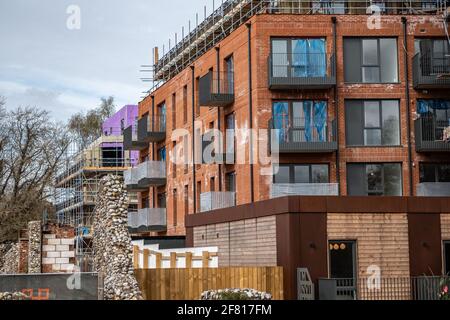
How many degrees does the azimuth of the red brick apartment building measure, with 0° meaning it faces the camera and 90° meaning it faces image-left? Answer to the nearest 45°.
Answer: approximately 0°

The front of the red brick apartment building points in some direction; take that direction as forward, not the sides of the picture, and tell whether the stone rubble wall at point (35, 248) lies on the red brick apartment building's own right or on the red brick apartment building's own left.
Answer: on the red brick apartment building's own right

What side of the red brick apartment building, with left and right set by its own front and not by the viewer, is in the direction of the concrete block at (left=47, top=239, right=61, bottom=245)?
right

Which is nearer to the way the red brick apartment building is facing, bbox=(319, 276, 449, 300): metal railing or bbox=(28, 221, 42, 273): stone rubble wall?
the metal railing

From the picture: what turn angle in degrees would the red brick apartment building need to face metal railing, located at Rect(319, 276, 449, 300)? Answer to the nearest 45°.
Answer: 0° — it already faces it

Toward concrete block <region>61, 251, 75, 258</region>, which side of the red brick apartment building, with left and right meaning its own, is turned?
right

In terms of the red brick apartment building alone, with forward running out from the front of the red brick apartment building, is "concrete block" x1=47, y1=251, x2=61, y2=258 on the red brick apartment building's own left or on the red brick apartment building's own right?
on the red brick apartment building's own right

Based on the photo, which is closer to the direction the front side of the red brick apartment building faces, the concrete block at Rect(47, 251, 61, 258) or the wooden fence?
the wooden fence

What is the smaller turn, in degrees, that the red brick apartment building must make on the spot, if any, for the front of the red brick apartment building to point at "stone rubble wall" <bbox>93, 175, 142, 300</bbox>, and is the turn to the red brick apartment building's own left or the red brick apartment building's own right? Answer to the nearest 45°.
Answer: approximately 45° to the red brick apartment building's own right
